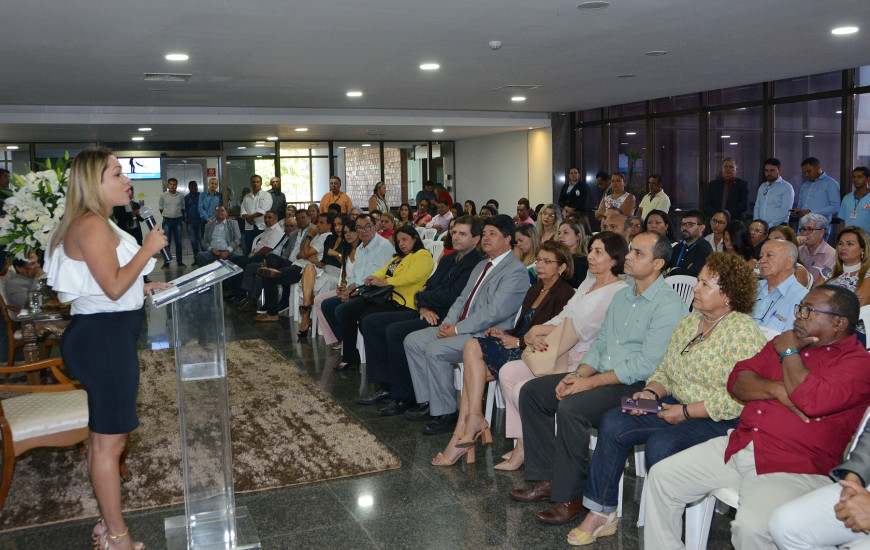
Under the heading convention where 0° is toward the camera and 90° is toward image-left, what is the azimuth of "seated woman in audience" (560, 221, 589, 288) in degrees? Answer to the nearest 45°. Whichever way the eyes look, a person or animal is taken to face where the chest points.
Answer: approximately 45°

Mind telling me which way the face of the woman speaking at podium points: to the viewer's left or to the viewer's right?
to the viewer's right

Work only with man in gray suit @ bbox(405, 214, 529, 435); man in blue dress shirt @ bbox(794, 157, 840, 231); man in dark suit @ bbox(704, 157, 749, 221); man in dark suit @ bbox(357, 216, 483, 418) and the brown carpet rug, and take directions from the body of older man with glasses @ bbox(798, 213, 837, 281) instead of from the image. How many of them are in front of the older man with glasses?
3

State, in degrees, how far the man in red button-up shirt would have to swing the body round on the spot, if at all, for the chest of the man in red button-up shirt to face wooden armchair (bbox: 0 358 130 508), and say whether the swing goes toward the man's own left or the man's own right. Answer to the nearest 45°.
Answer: approximately 45° to the man's own right

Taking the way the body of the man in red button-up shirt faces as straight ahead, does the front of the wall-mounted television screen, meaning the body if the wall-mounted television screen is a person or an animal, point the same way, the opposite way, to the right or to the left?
to the left

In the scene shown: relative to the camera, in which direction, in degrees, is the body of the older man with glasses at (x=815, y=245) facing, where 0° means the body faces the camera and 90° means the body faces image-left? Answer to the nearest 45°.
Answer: approximately 45°

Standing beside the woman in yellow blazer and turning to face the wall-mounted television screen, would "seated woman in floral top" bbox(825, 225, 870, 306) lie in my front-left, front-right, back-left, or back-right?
back-right

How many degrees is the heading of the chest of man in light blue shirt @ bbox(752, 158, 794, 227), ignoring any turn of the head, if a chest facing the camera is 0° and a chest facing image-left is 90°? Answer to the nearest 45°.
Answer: approximately 45°

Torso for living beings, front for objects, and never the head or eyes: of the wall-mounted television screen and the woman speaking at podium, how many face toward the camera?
1

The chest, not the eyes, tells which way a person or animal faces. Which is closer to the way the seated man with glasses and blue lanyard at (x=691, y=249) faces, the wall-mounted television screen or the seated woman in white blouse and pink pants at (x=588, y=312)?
the seated woman in white blouse and pink pants

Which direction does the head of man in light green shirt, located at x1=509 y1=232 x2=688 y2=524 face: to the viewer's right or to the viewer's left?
to the viewer's left
